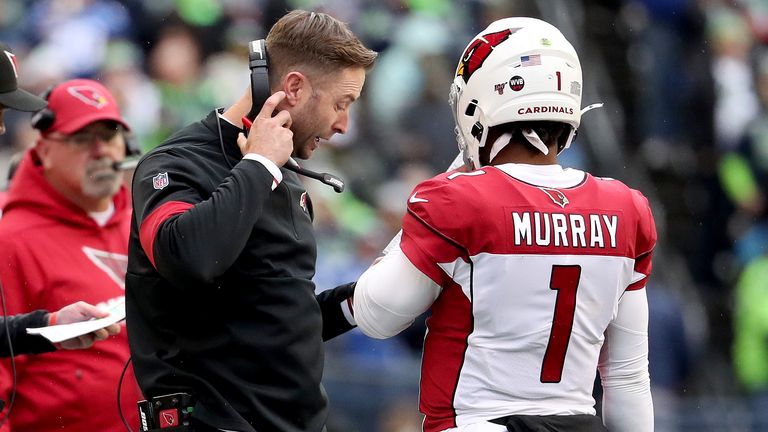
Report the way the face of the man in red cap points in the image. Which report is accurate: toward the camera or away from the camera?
toward the camera

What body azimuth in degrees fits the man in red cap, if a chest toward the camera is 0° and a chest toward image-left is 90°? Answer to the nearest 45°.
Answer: approximately 315°

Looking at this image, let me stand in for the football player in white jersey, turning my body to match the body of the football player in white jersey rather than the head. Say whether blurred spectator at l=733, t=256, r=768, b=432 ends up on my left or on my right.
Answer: on my right

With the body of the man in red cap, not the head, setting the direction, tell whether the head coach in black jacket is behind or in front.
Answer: in front

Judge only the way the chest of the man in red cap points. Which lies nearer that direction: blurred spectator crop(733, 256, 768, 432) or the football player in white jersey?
the football player in white jersey

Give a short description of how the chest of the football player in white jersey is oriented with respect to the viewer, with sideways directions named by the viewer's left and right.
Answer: facing away from the viewer and to the left of the viewer

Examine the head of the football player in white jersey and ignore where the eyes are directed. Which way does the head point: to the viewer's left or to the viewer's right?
to the viewer's left
